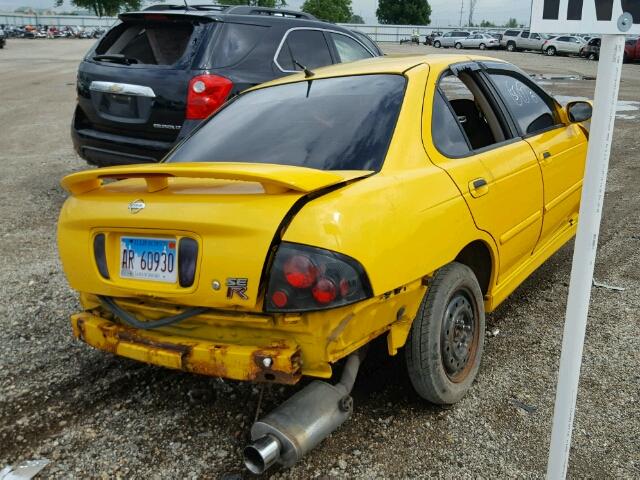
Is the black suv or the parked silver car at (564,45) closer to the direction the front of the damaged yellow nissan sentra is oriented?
the parked silver car

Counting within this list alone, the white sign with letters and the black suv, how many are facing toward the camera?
1

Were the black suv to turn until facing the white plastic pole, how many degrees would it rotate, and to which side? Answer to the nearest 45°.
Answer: approximately 135° to its right

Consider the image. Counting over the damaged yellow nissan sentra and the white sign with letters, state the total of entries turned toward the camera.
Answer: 1

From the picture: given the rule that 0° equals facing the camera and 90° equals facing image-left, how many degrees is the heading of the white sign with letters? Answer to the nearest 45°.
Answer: approximately 0°

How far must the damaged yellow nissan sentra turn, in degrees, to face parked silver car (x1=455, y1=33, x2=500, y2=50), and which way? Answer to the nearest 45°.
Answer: approximately 45° to its left

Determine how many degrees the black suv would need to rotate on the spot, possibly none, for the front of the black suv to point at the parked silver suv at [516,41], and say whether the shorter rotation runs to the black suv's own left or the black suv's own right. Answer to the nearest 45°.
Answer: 0° — it already faces it

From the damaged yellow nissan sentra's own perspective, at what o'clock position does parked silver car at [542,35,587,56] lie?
The parked silver car is roughly at 11 o'clock from the damaged yellow nissan sentra.

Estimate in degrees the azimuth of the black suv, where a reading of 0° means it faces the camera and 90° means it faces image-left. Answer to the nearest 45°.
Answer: approximately 225°

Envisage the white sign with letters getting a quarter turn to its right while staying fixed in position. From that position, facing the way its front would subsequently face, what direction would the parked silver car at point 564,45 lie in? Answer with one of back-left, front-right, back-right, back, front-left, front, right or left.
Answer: right

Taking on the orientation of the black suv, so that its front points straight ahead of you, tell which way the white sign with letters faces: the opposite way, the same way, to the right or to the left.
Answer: the opposite way

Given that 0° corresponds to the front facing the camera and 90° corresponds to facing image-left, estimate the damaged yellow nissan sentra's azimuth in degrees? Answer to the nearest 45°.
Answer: approximately 225°

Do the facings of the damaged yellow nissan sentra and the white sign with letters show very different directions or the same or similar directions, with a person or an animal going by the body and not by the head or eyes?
very different directions
